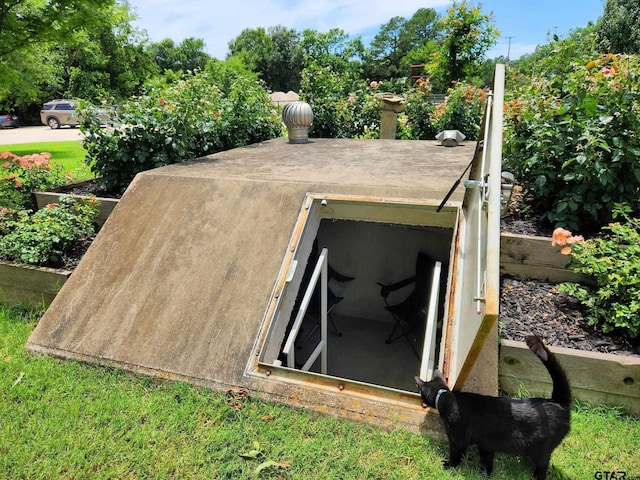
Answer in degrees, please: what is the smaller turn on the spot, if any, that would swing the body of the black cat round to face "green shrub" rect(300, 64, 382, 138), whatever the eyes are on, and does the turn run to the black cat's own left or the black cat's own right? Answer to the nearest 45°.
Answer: approximately 45° to the black cat's own right

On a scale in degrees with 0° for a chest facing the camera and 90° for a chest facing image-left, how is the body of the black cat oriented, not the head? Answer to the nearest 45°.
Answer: approximately 90°

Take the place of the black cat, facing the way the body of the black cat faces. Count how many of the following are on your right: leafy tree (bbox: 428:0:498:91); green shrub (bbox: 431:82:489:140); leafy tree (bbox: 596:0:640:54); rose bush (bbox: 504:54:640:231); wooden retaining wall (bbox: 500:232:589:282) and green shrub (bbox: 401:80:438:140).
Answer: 6

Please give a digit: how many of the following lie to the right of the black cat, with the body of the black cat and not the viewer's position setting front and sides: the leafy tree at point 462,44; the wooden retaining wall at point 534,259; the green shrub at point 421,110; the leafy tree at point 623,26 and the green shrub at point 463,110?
5

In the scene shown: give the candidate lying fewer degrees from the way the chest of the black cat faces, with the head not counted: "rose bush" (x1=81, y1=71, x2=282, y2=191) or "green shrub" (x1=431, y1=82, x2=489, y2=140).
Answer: the rose bush

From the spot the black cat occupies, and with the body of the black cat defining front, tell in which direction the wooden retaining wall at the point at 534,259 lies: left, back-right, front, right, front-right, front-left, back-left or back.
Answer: right

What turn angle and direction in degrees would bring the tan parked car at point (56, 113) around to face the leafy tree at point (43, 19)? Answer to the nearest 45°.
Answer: approximately 90° to its right

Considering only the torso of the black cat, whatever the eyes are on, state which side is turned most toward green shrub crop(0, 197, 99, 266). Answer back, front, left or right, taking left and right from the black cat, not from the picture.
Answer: front

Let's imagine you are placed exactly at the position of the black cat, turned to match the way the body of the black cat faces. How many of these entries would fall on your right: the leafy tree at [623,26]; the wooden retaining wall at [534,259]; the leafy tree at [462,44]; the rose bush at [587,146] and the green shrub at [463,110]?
5

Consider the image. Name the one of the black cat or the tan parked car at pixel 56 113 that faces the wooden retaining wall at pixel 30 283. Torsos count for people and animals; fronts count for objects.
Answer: the black cat
